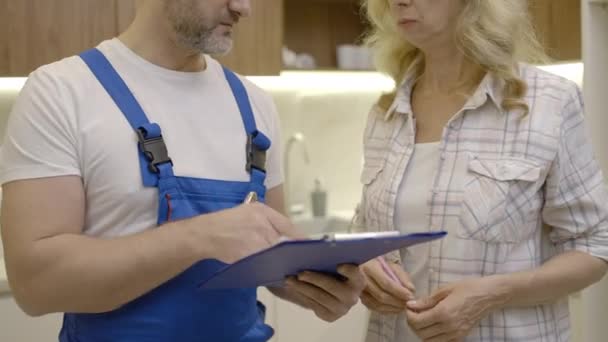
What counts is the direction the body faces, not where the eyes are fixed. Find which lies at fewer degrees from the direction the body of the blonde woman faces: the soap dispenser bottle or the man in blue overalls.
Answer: the man in blue overalls

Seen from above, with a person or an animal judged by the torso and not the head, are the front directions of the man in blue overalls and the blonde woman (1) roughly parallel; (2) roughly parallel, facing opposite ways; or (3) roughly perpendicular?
roughly perpendicular

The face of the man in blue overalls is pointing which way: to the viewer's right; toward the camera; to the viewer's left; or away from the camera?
to the viewer's right

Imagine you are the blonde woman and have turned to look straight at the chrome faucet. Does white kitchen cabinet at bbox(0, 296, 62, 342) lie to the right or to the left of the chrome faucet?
left

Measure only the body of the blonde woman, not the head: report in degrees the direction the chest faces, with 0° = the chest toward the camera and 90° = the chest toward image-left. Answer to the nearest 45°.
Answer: approximately 45°

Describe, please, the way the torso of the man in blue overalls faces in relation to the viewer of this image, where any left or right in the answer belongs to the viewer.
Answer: facing the viewer and to the right of the viewer

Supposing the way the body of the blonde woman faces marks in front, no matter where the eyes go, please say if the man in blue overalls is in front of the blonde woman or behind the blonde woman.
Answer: in front

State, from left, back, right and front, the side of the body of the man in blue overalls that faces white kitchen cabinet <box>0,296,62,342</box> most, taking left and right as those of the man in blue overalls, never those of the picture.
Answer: back

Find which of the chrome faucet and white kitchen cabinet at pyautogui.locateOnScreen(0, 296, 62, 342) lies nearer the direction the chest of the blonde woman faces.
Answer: the white kitchen cabinet

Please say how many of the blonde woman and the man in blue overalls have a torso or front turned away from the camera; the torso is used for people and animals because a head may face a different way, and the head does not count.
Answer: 0

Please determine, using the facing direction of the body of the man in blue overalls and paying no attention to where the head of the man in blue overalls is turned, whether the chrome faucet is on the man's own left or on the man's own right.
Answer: on the man's own left

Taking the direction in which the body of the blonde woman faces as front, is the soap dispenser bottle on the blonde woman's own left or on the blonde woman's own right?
on the blonde woman's own right

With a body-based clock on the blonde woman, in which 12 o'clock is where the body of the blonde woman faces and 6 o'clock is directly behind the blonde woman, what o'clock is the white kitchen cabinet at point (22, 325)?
The white kitchen cabinet is roughly at 2 o'clock from the blonde woman.
